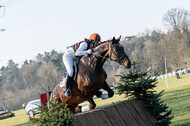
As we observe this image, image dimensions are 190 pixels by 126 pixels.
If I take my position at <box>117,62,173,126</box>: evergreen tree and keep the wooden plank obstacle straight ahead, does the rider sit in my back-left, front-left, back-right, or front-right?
front-right

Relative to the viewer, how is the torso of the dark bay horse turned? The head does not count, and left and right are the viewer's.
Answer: facing the viewer and to the right of the viewer
